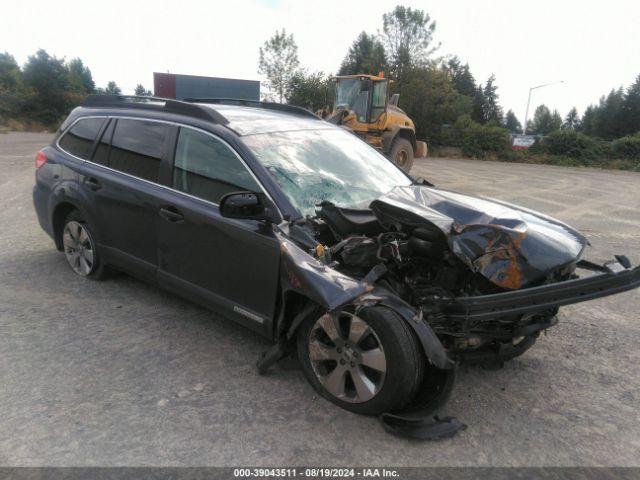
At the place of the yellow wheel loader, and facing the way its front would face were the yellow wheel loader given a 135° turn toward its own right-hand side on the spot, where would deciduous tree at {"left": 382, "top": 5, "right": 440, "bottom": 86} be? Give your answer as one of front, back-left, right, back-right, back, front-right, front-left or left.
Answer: front

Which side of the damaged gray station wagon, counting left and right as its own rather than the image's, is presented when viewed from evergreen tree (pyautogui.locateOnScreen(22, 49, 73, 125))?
back

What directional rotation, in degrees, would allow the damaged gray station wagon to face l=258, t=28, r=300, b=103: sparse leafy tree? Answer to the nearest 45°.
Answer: approximately 135° to its left

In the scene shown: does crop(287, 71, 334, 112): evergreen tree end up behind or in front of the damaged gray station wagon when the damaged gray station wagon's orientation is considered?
behind

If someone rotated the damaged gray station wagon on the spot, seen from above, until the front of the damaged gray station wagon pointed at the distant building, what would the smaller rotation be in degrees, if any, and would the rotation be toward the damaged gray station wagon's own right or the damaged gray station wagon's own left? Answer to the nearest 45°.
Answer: approximately 135° to the damaged gray station wagon's own left

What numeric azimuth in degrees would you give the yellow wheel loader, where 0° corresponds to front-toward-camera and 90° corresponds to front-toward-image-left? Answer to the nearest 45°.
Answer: approximately 45°
